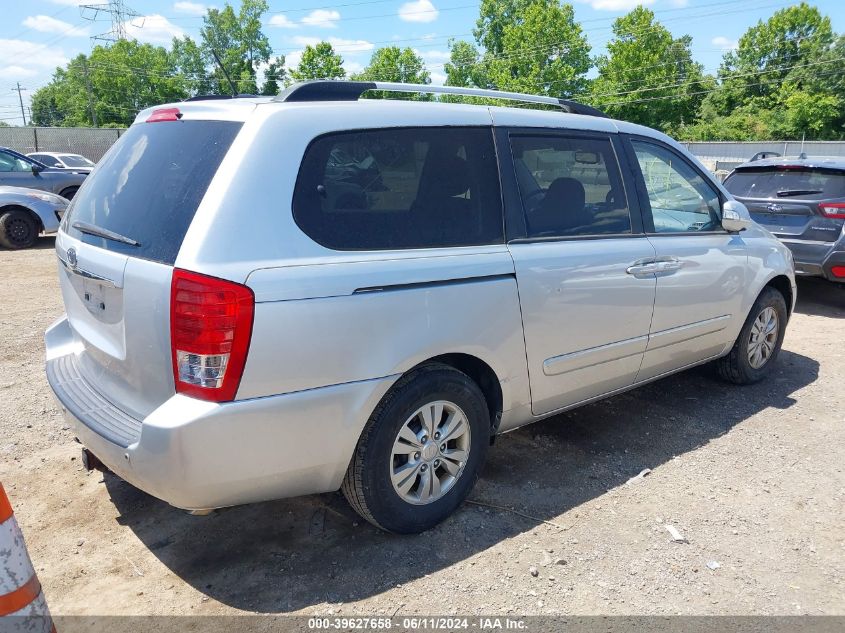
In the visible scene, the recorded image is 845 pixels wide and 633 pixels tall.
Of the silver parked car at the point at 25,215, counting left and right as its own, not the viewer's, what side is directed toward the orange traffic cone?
right

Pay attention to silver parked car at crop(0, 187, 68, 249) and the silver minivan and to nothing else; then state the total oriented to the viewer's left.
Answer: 0

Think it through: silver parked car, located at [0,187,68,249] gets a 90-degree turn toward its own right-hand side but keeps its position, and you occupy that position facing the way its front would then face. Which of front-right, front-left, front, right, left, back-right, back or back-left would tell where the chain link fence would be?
back

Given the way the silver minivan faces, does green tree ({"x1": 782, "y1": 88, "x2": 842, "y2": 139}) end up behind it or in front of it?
in front

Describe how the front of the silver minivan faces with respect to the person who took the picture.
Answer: facing away from the viewer and to the right of the viewer

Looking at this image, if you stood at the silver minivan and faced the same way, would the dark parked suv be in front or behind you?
in front

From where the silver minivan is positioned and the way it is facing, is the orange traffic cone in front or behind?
behind

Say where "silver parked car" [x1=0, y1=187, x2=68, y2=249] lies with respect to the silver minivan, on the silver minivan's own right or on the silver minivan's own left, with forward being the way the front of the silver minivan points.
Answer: on the silver minivan's own left

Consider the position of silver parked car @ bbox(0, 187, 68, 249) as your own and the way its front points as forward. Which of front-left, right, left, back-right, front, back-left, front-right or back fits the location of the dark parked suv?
front-right

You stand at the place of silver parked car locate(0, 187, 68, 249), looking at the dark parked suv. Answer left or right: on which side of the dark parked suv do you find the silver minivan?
right

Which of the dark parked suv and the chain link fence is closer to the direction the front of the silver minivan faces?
the dark parked suv

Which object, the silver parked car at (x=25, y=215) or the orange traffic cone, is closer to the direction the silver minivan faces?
the silver parked car

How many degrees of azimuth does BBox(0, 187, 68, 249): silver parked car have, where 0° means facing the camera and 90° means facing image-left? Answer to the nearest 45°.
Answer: approximately 270°
